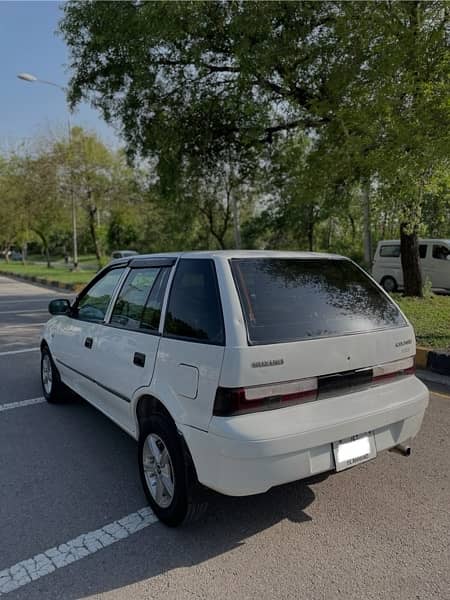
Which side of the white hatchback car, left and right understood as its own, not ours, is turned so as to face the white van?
right

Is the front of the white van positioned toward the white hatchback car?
no

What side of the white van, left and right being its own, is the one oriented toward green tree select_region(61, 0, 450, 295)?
right

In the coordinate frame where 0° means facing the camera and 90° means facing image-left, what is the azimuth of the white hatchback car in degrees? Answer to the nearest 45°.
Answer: approximately 135°

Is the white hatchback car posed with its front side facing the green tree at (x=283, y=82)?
no

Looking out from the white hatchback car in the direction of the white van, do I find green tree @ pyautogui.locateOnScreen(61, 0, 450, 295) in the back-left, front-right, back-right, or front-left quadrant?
front-left
